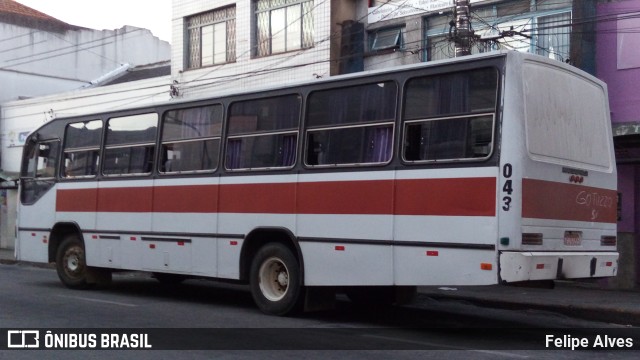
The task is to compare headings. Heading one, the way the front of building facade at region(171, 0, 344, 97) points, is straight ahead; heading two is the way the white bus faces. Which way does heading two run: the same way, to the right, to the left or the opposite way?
to the right

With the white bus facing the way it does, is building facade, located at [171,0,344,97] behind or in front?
in front

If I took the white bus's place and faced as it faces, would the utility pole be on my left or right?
on my right

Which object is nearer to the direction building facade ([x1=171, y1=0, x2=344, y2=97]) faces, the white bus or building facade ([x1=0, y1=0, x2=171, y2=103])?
the white bus

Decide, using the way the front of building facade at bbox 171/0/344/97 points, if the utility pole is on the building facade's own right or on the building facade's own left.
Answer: on the building facade's own left

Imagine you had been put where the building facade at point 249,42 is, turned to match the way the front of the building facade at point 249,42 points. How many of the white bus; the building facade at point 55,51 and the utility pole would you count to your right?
1

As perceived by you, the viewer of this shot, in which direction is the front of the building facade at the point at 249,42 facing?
facing the viewer and to the left of the viewer

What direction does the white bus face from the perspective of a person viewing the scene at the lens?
facing away from the viewer and to the left of the viewer

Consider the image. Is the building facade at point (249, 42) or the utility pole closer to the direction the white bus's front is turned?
the building facade

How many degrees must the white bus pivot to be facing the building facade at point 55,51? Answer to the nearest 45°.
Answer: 0° — it already faces it

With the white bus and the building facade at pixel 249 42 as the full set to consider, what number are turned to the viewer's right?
0

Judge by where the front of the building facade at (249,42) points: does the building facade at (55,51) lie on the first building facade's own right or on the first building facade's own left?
on the first building facade's own right

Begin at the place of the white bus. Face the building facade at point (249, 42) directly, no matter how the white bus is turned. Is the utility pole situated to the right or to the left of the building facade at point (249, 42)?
right
